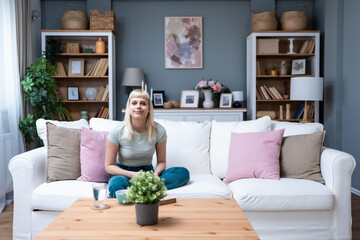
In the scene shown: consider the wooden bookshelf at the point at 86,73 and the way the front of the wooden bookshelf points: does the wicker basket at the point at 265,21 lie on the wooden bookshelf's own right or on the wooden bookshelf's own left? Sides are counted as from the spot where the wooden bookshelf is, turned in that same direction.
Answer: on the wooden bookshelf's own left

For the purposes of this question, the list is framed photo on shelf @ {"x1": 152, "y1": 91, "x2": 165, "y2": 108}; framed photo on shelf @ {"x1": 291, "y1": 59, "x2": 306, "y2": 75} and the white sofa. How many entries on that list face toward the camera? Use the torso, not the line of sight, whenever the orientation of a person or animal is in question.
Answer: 3

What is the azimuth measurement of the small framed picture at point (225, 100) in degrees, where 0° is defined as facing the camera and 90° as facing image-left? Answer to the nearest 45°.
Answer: approximately 0°

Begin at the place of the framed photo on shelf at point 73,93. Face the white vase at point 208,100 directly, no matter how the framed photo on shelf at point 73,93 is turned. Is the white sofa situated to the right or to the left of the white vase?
right

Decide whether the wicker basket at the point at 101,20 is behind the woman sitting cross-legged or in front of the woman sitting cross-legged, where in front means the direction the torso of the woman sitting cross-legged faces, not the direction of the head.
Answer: behind

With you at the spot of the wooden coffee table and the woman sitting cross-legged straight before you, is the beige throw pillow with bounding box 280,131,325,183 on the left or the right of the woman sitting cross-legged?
right

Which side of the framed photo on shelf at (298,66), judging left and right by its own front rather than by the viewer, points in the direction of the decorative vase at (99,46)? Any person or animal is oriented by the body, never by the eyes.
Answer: right

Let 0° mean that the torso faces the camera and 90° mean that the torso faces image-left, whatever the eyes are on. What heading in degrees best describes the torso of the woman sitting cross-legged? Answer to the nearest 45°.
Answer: approximately 0°
